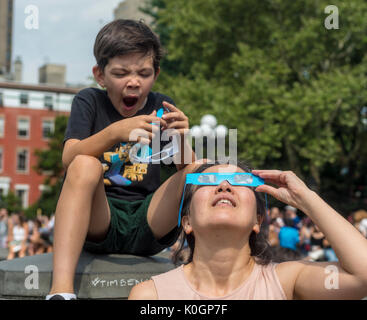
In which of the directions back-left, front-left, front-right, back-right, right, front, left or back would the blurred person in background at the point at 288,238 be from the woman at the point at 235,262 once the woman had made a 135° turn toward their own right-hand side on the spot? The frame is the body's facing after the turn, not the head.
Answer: front-right

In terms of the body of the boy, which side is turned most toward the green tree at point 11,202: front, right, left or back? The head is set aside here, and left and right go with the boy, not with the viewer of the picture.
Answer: back

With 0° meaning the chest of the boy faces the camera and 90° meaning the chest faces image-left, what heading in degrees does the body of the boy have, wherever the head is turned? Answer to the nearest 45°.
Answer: approximately 0°

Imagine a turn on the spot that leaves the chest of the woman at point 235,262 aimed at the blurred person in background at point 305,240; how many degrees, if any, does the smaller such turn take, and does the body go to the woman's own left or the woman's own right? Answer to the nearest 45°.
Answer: approximately 180°

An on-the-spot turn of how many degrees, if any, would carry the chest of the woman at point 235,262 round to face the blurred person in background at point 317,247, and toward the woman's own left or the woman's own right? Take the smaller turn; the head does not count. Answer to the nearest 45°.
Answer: approximately 180°
